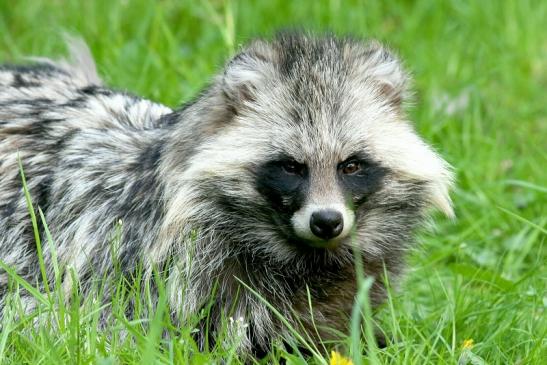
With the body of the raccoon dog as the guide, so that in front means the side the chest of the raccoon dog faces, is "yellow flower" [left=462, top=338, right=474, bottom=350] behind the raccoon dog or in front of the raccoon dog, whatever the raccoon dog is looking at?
in front

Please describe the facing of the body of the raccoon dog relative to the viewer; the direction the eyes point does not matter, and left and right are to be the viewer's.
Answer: facing the viewer and to the right of the viewer
